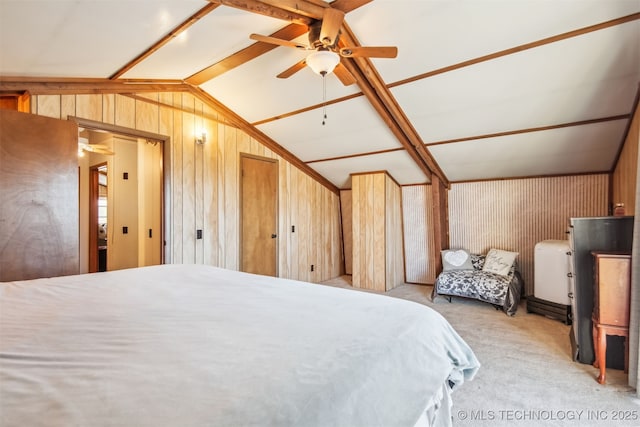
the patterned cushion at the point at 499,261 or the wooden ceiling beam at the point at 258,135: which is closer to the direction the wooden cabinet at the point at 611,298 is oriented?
the wooden ceiling beam

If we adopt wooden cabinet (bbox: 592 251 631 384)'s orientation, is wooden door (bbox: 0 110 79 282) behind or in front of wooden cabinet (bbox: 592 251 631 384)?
in front

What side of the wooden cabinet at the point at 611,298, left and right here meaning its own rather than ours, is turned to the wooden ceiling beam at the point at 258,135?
front

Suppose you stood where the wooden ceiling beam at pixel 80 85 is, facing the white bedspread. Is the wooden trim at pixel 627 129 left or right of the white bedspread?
left

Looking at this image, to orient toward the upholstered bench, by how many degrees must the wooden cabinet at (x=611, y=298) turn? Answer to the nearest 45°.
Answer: approximately 45° to its right

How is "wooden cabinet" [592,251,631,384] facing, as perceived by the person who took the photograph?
facing to the left of the viewer

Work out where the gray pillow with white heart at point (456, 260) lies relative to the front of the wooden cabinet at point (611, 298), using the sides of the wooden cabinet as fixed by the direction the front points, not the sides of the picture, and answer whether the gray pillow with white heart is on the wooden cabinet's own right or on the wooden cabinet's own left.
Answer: on the wooden cabinet's own right

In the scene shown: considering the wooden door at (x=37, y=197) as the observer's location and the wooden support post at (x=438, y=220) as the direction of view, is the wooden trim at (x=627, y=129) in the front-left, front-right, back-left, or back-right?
front-right

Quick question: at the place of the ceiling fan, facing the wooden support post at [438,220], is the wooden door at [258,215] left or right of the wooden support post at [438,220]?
left

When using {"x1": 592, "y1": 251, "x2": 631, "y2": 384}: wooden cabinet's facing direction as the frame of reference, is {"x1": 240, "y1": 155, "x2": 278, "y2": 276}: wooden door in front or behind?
in front

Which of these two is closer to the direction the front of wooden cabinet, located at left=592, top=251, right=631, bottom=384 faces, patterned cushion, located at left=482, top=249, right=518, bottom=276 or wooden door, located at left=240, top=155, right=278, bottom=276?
the wooden door

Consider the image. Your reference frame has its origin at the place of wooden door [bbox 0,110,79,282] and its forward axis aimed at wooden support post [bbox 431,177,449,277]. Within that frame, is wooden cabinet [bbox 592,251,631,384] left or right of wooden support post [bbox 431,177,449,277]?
right
